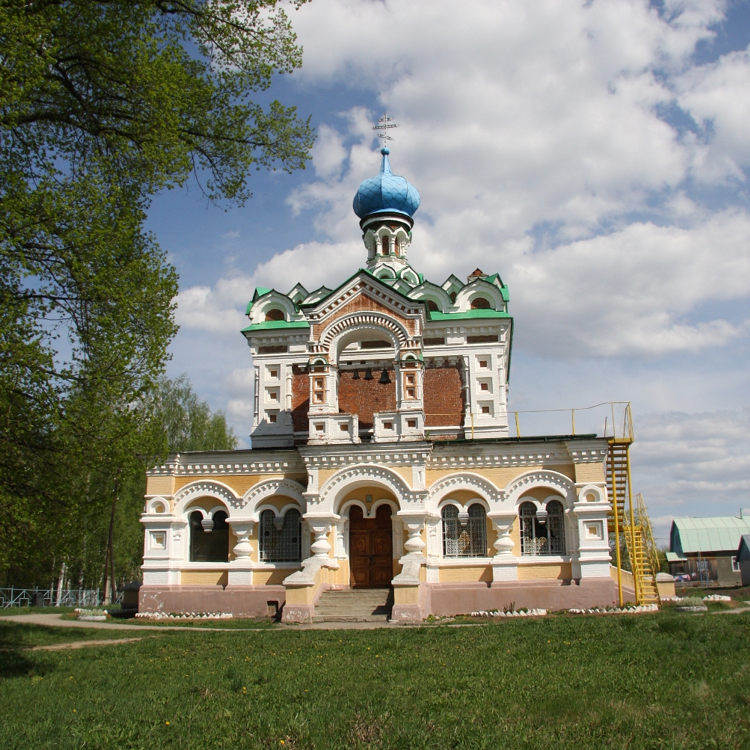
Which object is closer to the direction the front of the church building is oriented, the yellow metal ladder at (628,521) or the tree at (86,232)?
the tree

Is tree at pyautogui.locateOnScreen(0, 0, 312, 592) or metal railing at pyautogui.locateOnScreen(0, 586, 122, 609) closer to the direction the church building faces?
the tree

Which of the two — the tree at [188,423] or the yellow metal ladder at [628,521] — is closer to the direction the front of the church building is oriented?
the yellow metal ladder

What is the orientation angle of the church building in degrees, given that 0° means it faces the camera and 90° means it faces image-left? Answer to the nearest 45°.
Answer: approximately 0°

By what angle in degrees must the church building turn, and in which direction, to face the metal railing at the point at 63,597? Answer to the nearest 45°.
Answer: approximately 135° to its right

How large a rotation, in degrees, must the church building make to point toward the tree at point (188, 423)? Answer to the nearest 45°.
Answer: approximately 135° to its right

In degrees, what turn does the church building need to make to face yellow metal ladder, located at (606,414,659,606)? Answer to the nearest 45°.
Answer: approximately 90° to its left
